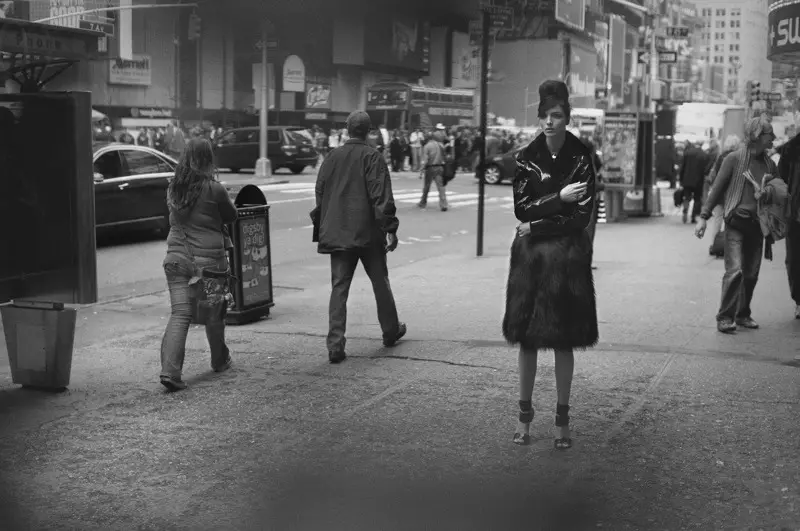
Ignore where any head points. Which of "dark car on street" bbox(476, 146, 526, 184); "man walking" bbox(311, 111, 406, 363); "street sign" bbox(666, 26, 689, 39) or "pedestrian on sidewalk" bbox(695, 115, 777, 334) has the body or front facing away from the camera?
the man walking

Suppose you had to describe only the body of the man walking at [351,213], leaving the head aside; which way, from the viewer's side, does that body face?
away from the camera

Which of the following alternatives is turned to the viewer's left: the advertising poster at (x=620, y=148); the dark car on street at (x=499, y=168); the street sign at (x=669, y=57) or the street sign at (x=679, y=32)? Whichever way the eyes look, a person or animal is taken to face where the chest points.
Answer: the dark car on street

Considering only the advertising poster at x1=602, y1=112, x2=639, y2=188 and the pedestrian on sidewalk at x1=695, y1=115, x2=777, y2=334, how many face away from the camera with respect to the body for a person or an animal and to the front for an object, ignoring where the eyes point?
0

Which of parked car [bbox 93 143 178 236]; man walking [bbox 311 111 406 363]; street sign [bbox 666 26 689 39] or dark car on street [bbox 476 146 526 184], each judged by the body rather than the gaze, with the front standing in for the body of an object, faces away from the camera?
the man walking

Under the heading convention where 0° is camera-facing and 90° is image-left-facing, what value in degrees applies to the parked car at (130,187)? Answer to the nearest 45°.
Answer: approximately 90°

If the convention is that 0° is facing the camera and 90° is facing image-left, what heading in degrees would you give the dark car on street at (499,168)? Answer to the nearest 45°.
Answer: approximately 90°

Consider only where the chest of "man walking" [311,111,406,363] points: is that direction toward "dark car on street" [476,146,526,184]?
yes

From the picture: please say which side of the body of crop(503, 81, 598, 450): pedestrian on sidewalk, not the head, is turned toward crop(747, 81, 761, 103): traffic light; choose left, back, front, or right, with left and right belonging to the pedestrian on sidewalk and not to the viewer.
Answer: back

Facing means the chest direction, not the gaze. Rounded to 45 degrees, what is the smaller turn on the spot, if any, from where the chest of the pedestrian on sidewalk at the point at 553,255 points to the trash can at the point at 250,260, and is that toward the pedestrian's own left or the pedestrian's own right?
approximately 135° to the pedestrian's own right

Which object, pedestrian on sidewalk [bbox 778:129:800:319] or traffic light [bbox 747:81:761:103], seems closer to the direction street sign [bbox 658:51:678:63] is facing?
the pedestrian on sidewalk

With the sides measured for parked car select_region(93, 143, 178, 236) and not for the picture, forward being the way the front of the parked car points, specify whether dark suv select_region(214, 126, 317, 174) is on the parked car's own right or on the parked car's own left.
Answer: on the parked car's own right

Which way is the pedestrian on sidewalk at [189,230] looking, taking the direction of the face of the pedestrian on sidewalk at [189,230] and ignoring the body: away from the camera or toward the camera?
away from the camera

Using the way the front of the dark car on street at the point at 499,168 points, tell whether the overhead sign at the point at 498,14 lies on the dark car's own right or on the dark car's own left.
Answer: on the dark car's own left

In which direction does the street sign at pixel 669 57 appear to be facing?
toward the camera

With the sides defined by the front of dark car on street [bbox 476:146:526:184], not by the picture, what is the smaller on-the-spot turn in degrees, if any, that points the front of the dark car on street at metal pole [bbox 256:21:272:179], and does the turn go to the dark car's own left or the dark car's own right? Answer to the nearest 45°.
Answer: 0° — it already faces it

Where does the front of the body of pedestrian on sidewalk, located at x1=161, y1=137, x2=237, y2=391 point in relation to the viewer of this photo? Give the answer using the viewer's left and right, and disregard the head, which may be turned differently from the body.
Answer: facing away from the viewer and to the right of the viewer
